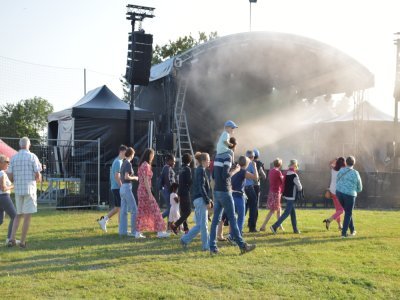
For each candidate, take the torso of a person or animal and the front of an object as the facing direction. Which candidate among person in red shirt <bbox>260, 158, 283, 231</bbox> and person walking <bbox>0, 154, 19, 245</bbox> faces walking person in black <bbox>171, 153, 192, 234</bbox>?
the person walking

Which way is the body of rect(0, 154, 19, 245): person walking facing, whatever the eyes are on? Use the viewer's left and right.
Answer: facing to the right of the viewer
